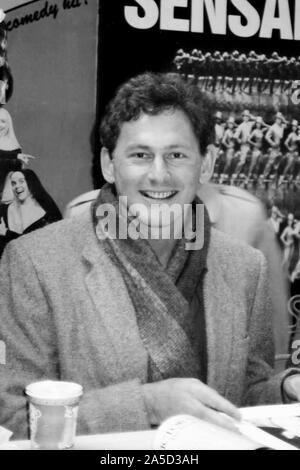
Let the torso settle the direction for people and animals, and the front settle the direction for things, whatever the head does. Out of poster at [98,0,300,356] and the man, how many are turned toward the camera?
2

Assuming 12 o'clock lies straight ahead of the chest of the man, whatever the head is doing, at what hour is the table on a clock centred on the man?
The table is roughly at 12 o'clock from the man.
